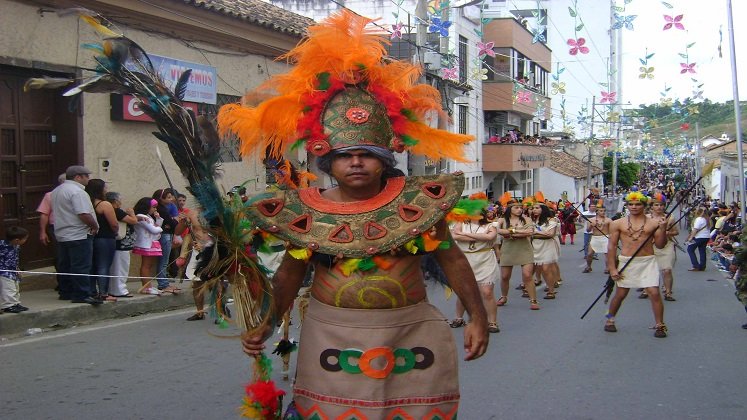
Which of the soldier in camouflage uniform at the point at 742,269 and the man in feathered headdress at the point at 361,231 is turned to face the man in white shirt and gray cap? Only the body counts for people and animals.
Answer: the soldier in camouflage uniform

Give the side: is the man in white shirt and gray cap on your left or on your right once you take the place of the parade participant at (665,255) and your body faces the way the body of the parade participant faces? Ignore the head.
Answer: on your right

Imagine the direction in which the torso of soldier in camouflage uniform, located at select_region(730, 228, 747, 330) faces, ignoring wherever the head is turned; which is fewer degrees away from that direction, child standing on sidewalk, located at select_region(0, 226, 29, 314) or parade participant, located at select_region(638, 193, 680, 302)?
the child standing on sidewalk

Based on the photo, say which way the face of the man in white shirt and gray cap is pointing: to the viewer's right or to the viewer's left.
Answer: to the viewer's right

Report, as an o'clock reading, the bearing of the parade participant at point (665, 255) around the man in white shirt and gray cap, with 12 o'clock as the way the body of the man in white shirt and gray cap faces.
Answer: The parade participant is roughly at 12 o'clock from the man in white shirt and gray cap.

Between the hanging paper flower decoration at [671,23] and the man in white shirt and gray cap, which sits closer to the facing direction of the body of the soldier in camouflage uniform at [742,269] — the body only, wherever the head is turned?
the man in white shirt and gray cap

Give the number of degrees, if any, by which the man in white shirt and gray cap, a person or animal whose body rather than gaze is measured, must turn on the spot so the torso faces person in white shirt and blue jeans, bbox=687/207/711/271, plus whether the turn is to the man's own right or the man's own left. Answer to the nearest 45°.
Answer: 0° — they already face them

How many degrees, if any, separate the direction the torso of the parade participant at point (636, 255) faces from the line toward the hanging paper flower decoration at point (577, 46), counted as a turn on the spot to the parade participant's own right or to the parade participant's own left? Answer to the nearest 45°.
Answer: approximately 180°

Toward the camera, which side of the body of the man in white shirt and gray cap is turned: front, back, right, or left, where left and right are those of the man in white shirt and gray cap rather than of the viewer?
right

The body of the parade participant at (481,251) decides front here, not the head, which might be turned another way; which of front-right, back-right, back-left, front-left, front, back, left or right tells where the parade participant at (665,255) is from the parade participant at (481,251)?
back-left

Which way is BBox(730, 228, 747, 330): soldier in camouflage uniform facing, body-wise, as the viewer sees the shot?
to the viewer's left
